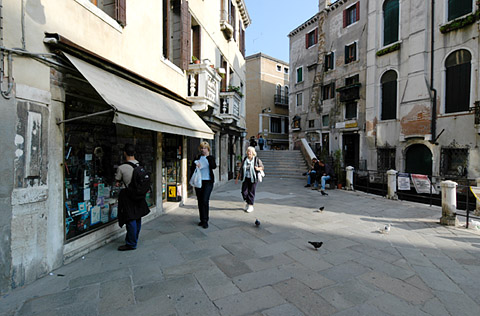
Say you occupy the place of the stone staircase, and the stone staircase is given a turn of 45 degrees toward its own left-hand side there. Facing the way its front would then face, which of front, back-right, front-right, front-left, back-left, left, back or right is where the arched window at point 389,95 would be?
front-left

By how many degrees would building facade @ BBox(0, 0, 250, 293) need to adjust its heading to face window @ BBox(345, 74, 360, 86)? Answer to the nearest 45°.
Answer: approximately 90° to its left

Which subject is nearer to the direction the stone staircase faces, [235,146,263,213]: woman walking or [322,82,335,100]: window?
the woman walking

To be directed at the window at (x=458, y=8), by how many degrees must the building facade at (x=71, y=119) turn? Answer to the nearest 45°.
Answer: approximately 45° to its left

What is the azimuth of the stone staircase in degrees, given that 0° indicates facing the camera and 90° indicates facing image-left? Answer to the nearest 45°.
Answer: approximately 0°

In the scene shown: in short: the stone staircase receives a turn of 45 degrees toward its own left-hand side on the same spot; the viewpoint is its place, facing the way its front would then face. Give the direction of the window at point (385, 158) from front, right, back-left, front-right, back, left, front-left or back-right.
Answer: front-left

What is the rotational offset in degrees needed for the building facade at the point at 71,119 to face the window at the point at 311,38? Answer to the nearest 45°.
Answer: approximately 90° to its left

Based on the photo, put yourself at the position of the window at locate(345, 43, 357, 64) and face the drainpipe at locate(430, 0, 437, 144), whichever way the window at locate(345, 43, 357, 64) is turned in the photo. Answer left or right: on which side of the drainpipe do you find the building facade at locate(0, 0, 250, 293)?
right

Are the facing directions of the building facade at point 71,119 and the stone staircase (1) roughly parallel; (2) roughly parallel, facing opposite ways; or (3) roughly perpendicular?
roughly perpendicular

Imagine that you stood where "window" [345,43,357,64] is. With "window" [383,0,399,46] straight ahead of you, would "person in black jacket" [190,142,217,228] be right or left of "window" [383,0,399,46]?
right

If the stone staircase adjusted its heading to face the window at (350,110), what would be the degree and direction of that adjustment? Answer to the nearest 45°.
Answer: approximately 135° to its left

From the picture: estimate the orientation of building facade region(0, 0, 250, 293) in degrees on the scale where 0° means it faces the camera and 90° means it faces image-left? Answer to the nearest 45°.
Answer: approximately 315°

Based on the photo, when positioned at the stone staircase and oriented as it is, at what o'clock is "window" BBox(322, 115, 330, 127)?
The window is roughly at 7 o'clock from the stone staircase.
